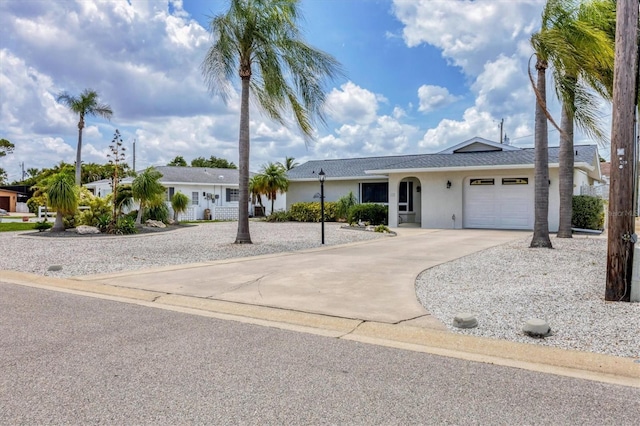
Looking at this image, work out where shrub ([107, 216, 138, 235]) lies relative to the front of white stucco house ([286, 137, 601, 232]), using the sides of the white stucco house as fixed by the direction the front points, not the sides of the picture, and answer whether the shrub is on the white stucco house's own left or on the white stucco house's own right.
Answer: on the white stucco house's own right

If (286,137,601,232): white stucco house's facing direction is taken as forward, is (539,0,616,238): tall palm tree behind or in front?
in front

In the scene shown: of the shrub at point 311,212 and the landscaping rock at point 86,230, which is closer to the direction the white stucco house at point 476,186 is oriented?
the landscaping rock

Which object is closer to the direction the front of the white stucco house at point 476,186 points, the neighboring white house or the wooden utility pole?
the wooden utility pole

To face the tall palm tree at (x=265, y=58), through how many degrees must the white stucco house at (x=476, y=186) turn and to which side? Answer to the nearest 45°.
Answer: approximately 45° to its right

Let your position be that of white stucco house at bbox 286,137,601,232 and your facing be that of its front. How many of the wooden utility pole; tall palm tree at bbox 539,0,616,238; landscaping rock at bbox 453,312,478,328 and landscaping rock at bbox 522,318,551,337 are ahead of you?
4

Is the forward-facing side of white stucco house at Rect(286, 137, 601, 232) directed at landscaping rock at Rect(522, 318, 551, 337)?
yes

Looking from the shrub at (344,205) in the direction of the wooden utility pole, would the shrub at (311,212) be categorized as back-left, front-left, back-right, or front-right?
back-right

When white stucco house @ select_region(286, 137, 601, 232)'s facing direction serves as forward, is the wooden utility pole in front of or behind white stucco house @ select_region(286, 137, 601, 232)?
in front

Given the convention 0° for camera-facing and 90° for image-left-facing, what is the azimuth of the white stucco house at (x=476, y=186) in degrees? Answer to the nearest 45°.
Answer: approximately 0°

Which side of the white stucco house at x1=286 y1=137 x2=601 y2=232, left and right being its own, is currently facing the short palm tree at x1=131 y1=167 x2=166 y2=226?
right

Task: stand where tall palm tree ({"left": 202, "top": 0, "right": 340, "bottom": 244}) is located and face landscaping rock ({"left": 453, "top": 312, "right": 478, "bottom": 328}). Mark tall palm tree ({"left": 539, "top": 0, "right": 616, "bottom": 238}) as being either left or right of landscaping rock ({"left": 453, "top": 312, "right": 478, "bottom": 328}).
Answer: left

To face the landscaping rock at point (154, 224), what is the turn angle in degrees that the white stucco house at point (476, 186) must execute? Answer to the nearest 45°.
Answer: approximately 90° to its right
